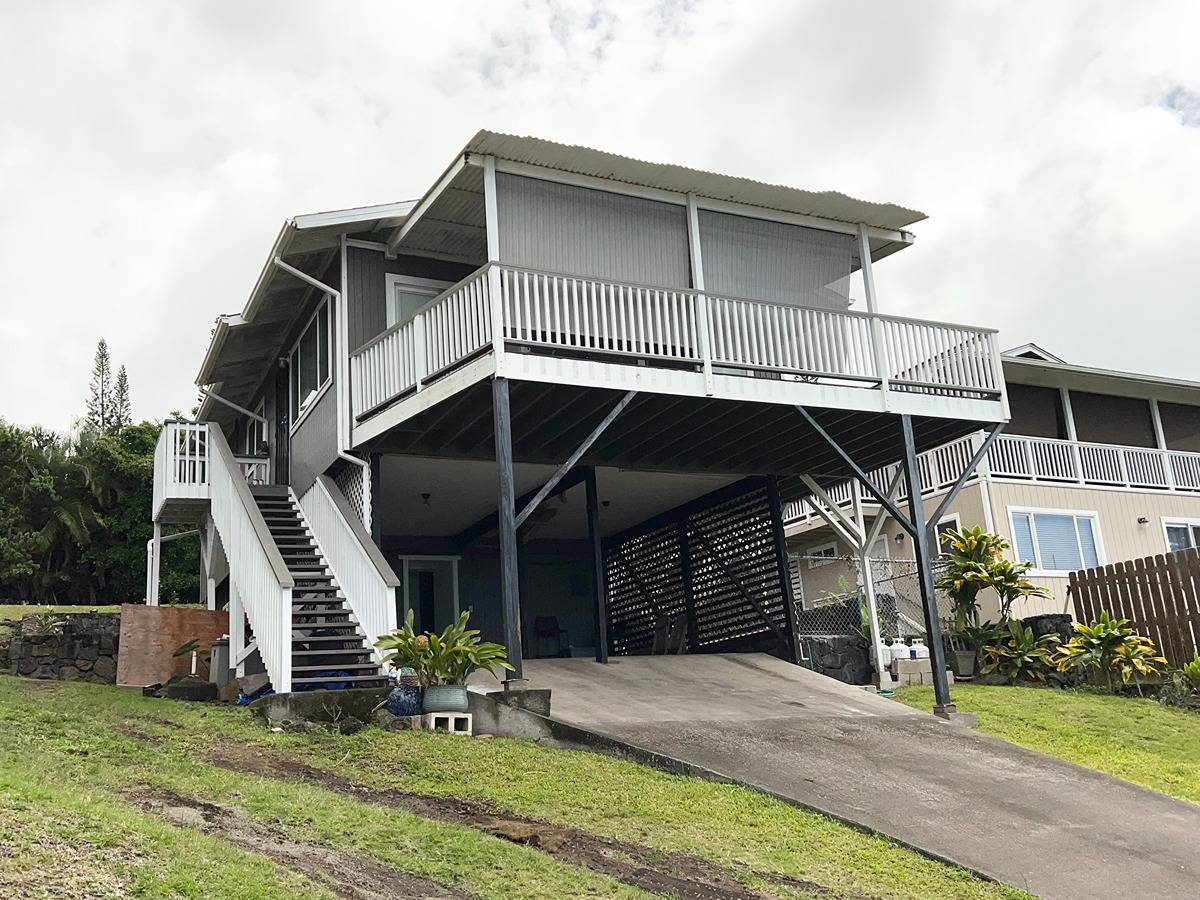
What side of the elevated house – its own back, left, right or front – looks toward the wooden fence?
left

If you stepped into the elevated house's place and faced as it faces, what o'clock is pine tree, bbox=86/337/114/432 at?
The pine tree is roughly at 5 o'clock from the elevated house.

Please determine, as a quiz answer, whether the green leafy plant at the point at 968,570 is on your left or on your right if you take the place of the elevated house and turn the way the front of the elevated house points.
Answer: on your left

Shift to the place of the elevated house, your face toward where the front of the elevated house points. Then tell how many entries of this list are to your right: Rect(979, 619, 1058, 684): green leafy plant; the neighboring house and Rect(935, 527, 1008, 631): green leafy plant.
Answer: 0

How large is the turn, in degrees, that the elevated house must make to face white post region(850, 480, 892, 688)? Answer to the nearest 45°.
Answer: approximately 45° to its left

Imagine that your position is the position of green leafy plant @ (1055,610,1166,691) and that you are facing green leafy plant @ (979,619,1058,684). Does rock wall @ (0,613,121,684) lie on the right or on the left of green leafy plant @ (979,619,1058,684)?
left

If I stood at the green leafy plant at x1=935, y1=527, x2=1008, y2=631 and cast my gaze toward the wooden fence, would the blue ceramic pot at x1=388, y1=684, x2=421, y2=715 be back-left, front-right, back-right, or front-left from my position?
back-right

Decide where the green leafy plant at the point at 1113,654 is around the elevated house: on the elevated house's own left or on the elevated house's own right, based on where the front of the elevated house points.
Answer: on the elevated house's own left

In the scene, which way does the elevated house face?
toward the camera

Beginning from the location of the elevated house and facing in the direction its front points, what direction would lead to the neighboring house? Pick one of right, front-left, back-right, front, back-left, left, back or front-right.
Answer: back-left

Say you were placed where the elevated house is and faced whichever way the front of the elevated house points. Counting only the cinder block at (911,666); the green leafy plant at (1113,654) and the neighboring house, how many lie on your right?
0
